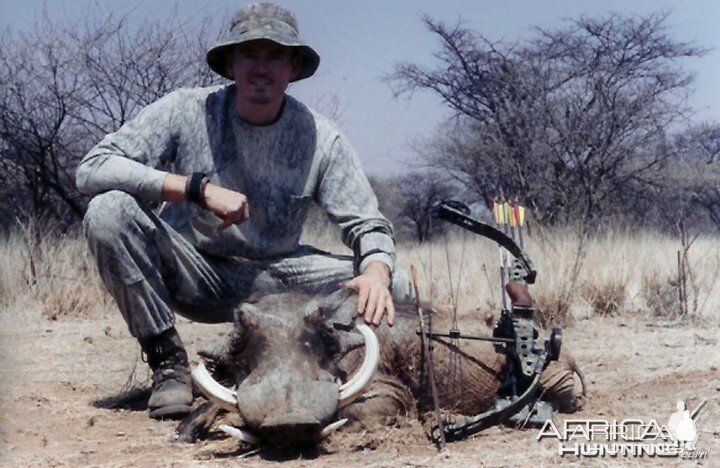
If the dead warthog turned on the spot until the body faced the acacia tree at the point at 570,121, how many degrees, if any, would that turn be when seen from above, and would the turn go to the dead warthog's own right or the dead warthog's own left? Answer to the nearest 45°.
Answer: approximately 135° to the dead warthog's own right

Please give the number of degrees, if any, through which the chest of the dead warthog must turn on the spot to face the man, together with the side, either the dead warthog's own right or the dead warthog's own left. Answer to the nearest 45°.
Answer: approximately 90° to the dead warthog's own right

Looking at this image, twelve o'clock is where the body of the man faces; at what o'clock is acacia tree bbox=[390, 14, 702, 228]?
The acacia tree is roughly at 7 o'clock from the man.

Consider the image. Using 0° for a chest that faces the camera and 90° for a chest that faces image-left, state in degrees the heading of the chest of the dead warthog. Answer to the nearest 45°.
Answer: approximately 45°

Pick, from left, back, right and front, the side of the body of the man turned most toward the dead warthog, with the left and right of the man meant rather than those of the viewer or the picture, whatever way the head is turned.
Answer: front

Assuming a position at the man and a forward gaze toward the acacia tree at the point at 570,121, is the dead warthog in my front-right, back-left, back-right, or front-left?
back-right

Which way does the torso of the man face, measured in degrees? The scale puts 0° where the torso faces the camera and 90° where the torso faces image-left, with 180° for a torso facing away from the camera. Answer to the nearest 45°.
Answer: approximately 0°
